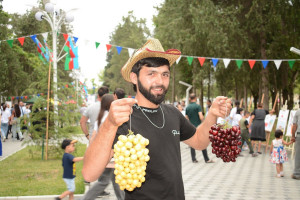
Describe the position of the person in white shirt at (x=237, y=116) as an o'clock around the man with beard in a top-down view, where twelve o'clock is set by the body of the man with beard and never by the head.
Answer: The person in white shirt is roughly at 8 o'clock from the man with beard.

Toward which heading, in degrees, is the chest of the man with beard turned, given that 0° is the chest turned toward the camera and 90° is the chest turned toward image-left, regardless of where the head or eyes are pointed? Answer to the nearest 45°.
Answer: approximately 315°
